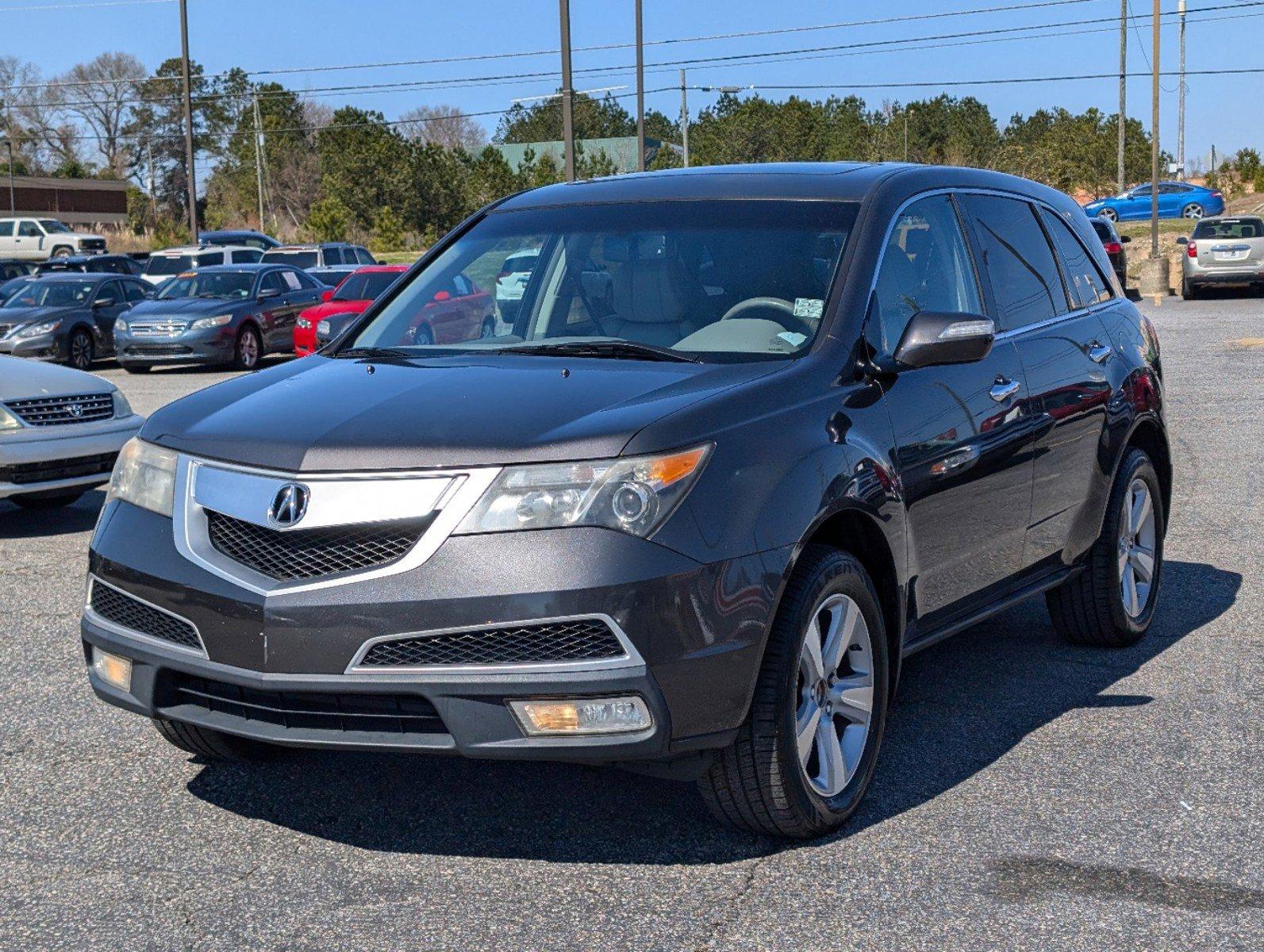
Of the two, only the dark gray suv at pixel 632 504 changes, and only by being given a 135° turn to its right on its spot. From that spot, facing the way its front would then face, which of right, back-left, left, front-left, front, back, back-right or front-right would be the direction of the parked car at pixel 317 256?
front

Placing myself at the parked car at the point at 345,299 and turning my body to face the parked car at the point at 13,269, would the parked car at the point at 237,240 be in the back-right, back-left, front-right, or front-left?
front-right

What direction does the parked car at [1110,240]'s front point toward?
away from the camera

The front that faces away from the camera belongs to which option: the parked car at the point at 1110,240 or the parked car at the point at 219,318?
the parked car at the point at 1110,240

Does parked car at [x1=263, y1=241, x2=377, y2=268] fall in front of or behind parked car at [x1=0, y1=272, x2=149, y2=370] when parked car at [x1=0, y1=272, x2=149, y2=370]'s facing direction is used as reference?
behind

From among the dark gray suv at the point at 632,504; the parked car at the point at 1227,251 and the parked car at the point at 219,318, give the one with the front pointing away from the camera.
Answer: the parked car at the point at 1227,251

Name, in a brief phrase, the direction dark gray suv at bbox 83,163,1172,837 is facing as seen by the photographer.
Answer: facing the viewer and to the left of the viewer

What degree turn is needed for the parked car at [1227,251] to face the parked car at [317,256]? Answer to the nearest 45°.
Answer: approximately 90° to its left

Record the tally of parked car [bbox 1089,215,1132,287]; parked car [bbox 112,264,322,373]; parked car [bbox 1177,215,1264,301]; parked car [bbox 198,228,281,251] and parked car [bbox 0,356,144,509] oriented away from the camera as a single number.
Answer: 2

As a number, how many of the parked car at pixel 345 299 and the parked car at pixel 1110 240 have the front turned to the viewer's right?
0

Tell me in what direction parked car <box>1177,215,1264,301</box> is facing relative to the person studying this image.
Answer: facing away from the viewer

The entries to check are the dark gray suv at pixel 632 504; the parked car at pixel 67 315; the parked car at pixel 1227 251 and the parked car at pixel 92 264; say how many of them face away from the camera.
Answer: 1

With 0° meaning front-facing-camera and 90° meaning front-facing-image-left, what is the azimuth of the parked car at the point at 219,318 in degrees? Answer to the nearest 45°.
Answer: approximately 45°

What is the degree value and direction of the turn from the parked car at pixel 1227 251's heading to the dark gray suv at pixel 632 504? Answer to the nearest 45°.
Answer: approximately 180°
